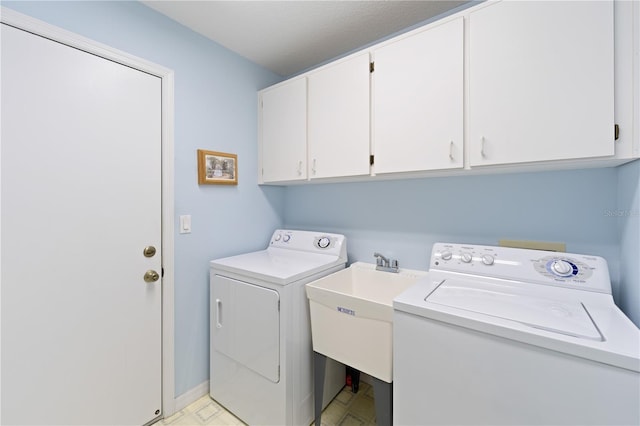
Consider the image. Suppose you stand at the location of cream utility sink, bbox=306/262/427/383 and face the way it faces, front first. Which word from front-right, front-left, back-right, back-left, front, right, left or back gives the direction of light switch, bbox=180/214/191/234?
front-right

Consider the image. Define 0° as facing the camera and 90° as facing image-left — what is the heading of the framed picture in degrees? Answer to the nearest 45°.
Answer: approximately 315°

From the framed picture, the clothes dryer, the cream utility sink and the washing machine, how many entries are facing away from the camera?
0

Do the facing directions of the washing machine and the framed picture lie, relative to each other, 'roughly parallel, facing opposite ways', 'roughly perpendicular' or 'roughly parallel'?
roughly perpendicular

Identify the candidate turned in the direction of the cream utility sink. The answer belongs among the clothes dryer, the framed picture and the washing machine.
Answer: the framed picture

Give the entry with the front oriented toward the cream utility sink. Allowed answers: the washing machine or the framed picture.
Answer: the framed picture

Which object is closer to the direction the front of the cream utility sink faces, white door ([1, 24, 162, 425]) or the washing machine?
the white door

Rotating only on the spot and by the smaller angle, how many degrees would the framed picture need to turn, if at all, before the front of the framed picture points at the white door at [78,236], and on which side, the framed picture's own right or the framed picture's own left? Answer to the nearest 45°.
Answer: approximately 90° to the framed picture's own right

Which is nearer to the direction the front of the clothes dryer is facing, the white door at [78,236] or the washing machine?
the white door

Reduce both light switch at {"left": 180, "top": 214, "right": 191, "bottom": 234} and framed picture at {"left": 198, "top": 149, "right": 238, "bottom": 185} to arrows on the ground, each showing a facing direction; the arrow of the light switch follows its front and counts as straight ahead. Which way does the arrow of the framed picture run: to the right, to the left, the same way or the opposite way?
the same way

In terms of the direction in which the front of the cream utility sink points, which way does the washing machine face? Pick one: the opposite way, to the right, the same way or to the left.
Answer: the same way

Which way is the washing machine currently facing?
toward the camera

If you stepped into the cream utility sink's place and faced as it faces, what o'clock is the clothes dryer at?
The clothes dryer is roughly at 2 o'clock from the cream utility sink.

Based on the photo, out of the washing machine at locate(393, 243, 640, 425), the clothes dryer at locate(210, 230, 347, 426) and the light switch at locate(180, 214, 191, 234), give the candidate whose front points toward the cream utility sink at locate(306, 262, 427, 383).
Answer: the light switch

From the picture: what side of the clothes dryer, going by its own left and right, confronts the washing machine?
left

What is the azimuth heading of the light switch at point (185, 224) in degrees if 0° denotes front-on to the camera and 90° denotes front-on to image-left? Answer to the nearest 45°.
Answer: approximately 315°
